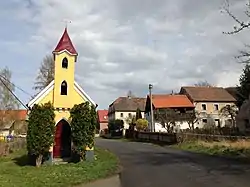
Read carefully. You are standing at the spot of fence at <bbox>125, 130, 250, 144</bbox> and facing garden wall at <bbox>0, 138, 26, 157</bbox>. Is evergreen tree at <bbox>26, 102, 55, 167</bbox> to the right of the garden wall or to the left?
left

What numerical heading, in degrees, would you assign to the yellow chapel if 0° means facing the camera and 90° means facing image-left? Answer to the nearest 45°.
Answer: approximately 0°

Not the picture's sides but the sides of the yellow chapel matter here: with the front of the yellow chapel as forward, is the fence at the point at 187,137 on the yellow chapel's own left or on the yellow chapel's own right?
on the yellow chapel's own left
